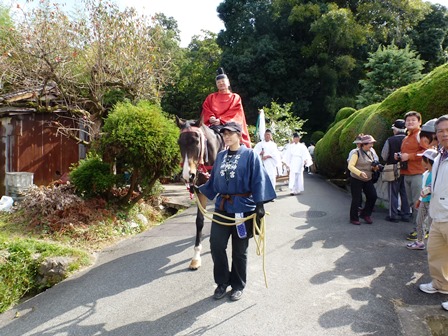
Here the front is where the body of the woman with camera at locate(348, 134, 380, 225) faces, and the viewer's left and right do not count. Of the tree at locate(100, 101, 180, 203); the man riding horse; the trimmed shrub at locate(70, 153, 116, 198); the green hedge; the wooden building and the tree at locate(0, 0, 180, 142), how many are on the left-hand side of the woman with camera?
1

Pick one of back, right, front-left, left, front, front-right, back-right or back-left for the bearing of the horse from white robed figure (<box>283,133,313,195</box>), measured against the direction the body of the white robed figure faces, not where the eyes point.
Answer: front

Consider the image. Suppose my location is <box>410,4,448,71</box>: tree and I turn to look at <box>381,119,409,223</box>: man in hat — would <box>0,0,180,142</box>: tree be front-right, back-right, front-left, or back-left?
front-right

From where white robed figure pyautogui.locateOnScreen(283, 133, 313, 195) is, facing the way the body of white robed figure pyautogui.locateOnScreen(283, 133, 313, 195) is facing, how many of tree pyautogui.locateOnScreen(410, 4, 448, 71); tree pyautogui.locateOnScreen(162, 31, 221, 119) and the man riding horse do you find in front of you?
1

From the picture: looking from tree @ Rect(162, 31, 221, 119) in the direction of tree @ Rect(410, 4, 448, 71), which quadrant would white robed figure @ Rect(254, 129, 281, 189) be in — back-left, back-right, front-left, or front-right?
front-right

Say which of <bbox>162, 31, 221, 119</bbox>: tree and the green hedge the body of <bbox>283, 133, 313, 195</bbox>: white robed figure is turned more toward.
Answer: the green hedge

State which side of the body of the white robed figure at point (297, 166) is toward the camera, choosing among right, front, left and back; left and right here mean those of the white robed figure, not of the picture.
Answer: front

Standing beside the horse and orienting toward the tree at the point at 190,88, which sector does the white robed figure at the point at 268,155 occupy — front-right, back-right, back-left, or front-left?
front-right

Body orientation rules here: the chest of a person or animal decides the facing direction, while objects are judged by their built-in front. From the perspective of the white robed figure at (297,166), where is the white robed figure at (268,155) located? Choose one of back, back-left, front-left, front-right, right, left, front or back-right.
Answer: front-right

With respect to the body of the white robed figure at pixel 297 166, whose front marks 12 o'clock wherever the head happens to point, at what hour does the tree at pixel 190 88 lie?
The tree is roughly at 5 o'clock from the white robed figure.

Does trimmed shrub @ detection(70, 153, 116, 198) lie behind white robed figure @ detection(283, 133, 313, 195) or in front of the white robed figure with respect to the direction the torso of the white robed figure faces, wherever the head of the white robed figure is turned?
in front

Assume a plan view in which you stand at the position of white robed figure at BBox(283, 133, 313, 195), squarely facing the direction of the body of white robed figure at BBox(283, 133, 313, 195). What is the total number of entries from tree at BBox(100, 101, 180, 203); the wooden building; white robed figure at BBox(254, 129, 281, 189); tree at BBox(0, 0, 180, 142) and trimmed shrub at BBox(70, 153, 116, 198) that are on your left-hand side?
0

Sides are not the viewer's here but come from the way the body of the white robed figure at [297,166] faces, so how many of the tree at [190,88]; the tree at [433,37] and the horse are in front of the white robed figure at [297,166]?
1
